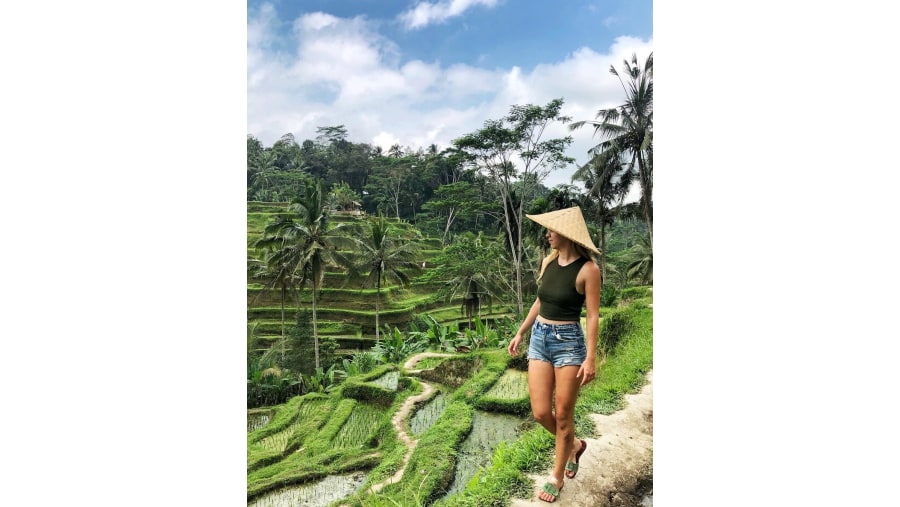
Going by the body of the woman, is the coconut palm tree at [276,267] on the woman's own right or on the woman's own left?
on the woman's own right

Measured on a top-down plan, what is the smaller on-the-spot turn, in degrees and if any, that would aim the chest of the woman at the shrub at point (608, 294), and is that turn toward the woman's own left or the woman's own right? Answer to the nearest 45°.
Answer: approximately 180°

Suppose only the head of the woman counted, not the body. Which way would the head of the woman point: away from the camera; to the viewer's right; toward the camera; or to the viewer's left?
to the viewer's left
